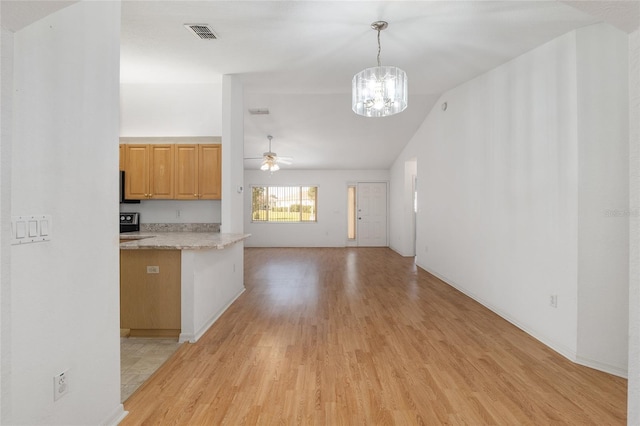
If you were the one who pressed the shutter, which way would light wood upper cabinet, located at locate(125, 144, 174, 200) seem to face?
facing the viewer

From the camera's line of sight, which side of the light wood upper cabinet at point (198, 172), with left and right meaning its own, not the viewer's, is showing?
front

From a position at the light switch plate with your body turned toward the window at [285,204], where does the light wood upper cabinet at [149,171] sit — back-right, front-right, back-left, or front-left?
front-left

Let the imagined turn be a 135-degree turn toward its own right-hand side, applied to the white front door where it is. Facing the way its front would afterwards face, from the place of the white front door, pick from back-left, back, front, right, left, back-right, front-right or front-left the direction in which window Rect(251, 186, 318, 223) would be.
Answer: front-left

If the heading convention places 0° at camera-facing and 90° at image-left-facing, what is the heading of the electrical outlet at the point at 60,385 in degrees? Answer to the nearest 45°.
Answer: approximately 315°

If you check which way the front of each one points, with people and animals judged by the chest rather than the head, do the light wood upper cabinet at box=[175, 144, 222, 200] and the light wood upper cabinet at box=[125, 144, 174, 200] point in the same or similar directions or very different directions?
same or similar directions

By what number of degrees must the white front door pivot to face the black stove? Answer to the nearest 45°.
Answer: approximately 45° to its right

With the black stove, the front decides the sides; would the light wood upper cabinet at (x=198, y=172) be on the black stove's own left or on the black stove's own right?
on the black stove's own left

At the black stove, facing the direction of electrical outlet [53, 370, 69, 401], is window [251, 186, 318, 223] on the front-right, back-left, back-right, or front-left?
back-left

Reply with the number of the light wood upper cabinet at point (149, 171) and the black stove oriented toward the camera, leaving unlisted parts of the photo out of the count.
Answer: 2

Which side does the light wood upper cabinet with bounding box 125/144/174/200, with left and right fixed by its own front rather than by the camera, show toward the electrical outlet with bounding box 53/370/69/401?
front

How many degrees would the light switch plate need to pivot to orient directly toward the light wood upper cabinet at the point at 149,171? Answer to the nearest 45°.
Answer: approximately 135° to its left

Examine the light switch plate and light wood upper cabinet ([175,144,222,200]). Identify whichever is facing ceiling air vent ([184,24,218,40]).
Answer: the light wood upper cabinet

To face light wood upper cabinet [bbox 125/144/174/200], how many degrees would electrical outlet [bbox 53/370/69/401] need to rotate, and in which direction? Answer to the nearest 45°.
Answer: approximately 135° to its left

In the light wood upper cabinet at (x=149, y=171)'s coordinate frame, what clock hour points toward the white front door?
The white front door is roughly at 8 o'clock from the light wood upper cabinet.

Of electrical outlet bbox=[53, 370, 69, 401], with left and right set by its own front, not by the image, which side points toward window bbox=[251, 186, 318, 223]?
left

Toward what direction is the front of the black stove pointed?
toward the camera
